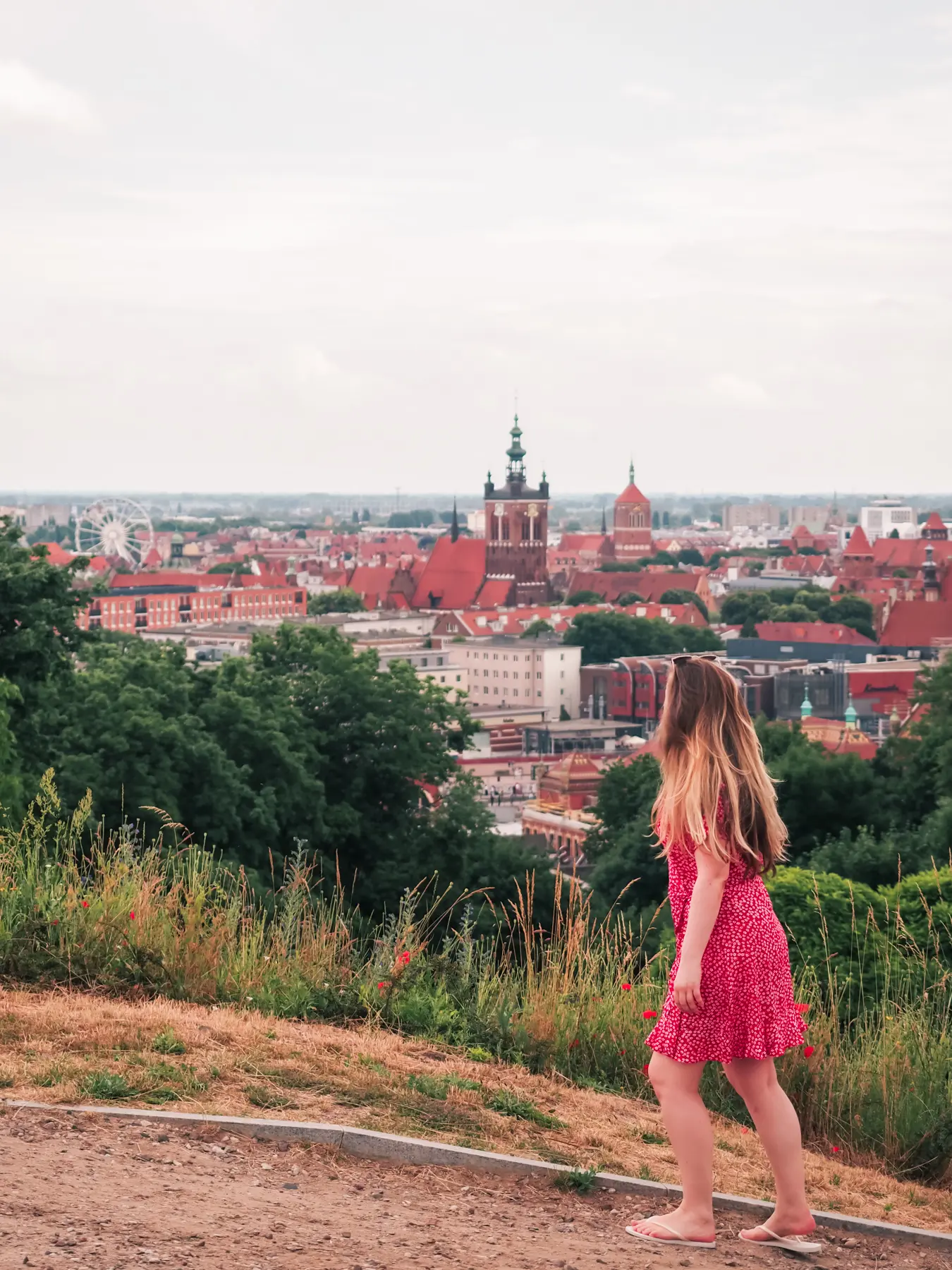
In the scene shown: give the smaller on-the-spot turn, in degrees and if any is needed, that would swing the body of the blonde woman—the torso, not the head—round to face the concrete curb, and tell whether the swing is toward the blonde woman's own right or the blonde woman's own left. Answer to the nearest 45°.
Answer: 0° — they already face it

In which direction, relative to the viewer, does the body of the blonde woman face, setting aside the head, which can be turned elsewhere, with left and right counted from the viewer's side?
facing to the left of the viewer

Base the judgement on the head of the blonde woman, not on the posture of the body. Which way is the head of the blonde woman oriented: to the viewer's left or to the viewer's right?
to the viewer's left
